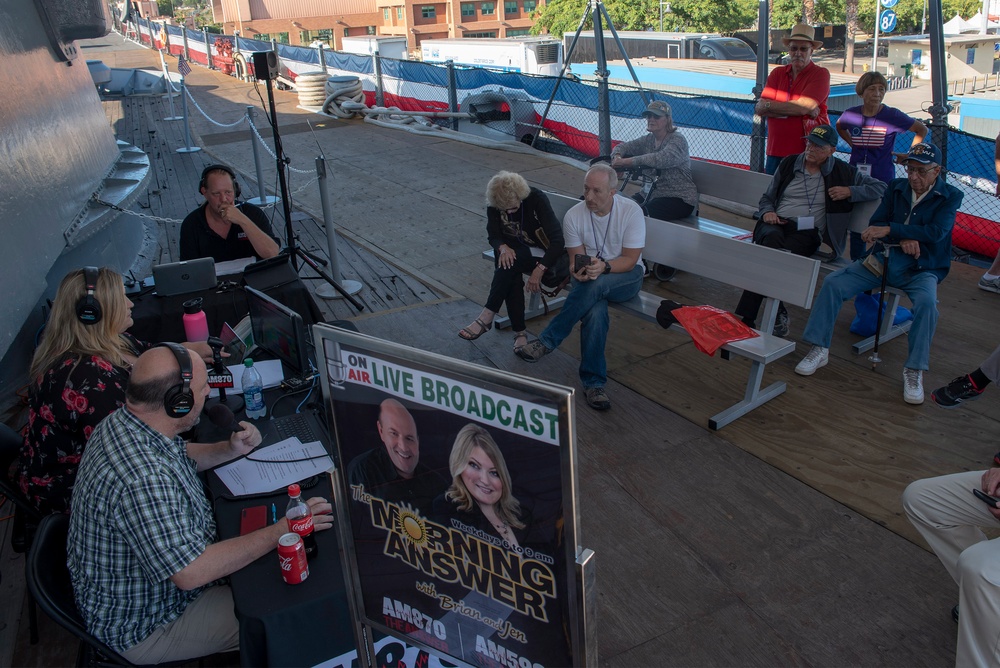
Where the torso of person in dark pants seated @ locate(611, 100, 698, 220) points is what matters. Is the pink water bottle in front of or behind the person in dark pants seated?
in front

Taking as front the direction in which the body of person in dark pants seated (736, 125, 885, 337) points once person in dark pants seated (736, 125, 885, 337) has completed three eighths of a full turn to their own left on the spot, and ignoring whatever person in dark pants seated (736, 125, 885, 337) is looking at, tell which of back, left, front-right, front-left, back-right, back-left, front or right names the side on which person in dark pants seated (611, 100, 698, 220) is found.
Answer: back-left

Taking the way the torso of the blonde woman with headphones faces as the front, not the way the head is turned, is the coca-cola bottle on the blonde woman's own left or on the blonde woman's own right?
on the blonde woman's own right

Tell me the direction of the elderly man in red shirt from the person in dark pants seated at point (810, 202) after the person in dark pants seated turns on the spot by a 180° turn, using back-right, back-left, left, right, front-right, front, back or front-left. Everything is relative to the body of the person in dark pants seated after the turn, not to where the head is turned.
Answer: front-left

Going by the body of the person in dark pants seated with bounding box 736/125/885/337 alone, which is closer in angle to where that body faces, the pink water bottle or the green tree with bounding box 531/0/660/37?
the pink water bottle

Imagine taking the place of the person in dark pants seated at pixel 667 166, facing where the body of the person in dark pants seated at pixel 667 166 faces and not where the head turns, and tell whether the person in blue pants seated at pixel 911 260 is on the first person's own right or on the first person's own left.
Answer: on the first person's own left

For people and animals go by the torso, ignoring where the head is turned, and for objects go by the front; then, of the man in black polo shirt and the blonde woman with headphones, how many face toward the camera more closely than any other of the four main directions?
1

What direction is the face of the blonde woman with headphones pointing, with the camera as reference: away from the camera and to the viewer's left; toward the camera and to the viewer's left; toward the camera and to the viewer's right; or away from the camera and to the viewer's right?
away from the camera and to the viewer's right

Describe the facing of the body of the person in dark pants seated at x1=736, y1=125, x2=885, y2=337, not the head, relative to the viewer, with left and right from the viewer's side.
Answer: facing the viewer and to the left of the viewer

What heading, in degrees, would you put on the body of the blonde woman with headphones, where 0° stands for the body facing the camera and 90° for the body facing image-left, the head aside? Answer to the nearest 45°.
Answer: approximately 270°

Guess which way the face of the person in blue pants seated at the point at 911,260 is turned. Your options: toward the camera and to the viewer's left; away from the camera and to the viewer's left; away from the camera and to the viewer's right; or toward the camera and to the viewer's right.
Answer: toward the camera and to the viewer's left

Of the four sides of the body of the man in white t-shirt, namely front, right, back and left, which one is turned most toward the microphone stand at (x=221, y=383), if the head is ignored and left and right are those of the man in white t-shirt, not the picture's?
front

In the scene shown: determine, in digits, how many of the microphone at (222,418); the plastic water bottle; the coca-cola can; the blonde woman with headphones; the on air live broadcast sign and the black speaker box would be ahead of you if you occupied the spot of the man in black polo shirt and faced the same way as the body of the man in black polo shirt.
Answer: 5

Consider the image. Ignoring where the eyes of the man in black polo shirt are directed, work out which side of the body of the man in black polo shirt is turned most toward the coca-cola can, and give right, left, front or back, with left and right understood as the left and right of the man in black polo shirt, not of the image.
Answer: front

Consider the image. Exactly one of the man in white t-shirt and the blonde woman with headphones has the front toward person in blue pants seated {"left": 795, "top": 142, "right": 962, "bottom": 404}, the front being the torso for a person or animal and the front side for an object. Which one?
the blonde woman with headphones

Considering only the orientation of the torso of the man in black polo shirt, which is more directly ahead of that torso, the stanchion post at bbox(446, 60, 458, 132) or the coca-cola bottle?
the coca-cola bottle
